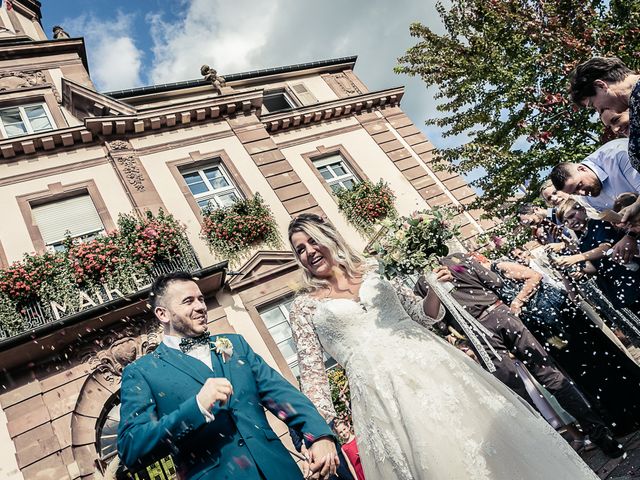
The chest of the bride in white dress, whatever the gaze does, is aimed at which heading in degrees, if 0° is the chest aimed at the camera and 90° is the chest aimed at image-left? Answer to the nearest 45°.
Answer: approximately 0°

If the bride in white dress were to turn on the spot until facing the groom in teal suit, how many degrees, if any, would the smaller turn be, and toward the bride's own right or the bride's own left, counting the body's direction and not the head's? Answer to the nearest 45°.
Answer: approximately 90° to the bride's own right

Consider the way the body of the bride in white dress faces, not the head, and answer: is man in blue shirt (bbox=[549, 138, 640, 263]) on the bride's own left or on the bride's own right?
on the bride's own left

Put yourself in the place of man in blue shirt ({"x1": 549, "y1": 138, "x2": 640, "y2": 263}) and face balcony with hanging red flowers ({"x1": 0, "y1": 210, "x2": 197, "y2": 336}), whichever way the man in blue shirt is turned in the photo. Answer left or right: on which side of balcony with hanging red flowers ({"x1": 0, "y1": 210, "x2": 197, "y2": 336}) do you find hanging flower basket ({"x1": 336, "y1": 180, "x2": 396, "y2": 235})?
right

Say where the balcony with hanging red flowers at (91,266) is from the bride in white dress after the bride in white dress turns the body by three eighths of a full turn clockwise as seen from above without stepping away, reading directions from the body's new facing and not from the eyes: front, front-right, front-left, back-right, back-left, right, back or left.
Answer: front

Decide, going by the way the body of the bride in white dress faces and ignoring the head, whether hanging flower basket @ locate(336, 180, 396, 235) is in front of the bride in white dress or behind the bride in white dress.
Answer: behind

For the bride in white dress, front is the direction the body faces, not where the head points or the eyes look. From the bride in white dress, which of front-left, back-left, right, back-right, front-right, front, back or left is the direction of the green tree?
back-left

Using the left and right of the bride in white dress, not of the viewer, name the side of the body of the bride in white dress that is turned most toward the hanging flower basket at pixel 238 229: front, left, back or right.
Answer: back
